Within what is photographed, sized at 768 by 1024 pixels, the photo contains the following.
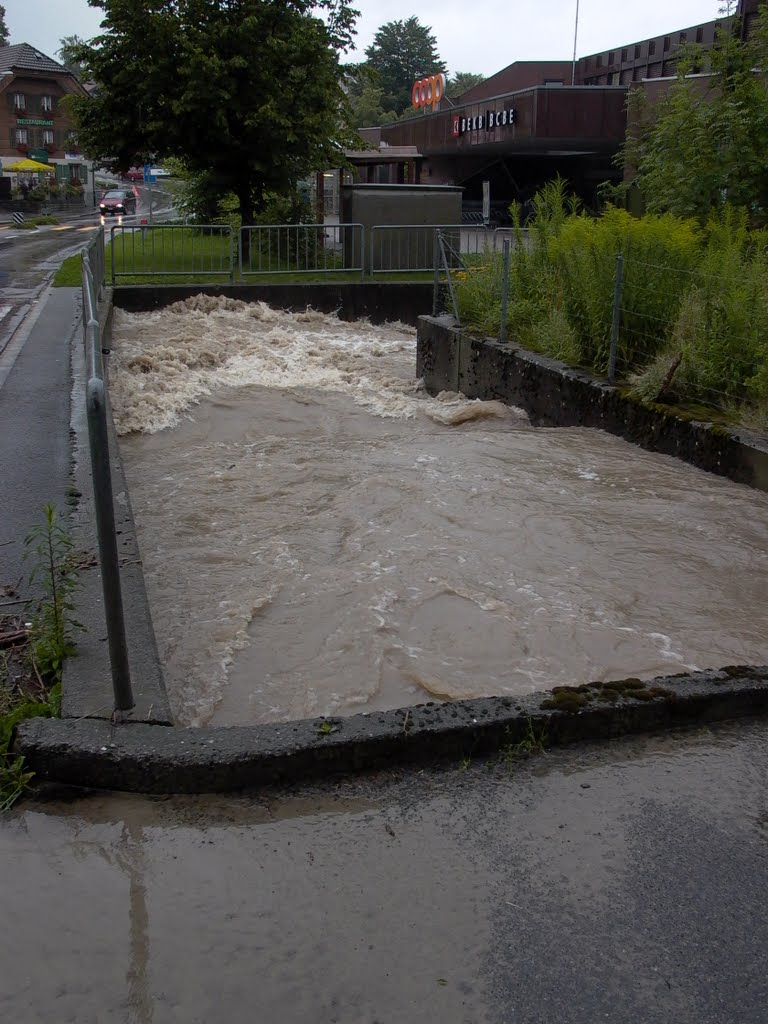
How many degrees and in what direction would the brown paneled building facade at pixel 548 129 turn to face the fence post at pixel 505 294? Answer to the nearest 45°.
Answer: approximately 45° to its left

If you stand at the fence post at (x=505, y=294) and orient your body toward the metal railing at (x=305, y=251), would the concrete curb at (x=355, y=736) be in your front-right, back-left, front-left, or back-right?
back-left

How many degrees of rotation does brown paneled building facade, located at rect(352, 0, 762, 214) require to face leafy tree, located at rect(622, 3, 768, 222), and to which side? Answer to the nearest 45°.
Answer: approximately 45° to its left

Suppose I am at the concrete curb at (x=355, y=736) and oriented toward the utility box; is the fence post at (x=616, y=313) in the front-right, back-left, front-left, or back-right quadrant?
front-right

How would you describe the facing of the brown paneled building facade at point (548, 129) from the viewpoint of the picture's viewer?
facing the viewer and to the left of the viewer

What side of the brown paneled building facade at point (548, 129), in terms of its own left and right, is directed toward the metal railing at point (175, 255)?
front

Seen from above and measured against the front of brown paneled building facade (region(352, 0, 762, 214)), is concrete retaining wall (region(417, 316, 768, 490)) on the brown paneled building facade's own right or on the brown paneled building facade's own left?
on the brown paneled building facade's own left

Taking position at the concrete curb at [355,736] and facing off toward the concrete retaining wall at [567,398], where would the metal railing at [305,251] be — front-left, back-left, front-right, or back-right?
front-left

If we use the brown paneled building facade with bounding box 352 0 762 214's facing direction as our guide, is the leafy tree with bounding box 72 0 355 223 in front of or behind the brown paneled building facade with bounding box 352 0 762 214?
in front

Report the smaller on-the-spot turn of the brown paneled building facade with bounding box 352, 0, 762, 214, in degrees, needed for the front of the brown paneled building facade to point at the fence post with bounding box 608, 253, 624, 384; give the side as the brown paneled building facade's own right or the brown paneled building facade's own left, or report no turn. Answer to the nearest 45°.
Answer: approximately 45° to the brown paneled building facade's own left

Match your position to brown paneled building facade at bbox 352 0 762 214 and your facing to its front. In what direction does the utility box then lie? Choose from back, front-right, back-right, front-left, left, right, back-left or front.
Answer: front-left

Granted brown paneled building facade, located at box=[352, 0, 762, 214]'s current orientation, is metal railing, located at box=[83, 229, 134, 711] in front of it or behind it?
in front

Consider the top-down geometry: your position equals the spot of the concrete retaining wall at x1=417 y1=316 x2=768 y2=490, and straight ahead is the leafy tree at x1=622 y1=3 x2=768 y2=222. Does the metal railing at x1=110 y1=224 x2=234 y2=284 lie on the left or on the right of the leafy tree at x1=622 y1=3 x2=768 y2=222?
left

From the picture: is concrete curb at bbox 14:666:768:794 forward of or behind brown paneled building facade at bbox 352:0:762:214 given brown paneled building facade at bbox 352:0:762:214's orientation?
forward

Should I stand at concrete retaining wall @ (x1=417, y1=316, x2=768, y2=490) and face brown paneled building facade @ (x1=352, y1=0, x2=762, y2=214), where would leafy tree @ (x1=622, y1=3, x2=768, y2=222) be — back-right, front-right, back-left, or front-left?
front-right
